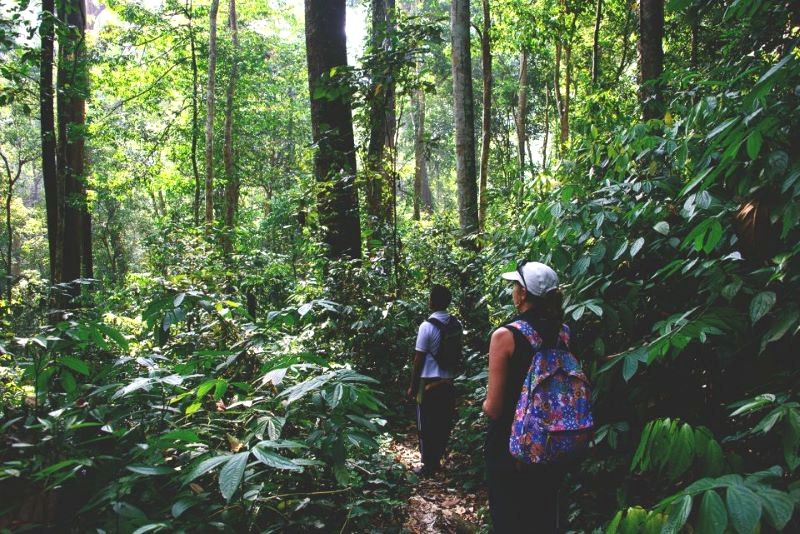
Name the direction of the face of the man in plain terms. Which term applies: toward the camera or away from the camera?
away from the camera

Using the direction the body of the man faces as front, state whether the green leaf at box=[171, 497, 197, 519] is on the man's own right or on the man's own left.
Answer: on the man's own left

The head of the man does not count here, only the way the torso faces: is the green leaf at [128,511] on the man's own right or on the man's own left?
on the man's own left

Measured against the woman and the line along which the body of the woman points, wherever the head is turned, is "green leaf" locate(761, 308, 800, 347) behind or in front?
behind

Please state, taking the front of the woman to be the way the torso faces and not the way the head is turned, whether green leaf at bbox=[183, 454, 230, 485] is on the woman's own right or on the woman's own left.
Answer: on the woman's own left

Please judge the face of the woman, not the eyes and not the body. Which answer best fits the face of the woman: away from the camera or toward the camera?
away from the camera

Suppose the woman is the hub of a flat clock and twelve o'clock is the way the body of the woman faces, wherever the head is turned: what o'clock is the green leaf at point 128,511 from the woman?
The green leaf is roughly at 9 o'clock from the woman.

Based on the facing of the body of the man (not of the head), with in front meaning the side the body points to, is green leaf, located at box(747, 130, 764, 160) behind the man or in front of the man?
behind

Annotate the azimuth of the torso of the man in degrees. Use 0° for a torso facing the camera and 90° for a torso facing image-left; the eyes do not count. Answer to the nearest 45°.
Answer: approximately 135°

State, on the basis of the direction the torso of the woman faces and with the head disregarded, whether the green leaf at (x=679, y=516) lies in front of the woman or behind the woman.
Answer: behind

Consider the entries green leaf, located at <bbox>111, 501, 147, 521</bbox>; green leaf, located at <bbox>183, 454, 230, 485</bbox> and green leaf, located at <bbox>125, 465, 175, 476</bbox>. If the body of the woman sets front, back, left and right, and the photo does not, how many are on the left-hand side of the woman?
3

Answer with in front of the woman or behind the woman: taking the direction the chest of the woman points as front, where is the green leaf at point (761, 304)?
behind

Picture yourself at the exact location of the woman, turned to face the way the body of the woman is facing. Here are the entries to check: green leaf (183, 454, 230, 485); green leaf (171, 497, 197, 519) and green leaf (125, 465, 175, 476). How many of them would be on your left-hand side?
3

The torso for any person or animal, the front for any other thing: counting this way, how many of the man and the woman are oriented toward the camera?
0
